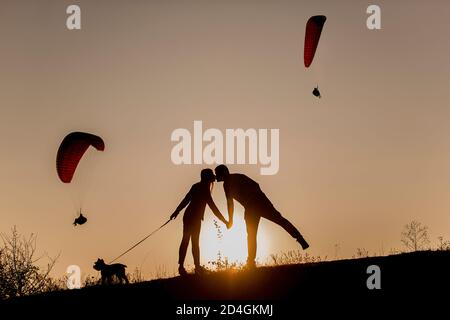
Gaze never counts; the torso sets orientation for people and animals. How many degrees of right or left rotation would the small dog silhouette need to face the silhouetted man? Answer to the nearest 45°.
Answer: approximately 135° to its left

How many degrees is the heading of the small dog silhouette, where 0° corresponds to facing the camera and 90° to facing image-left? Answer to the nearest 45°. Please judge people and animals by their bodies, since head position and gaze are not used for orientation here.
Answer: approximately 90°

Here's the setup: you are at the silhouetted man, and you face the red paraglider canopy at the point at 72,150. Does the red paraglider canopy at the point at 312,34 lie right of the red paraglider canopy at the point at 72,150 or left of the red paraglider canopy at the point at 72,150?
right
